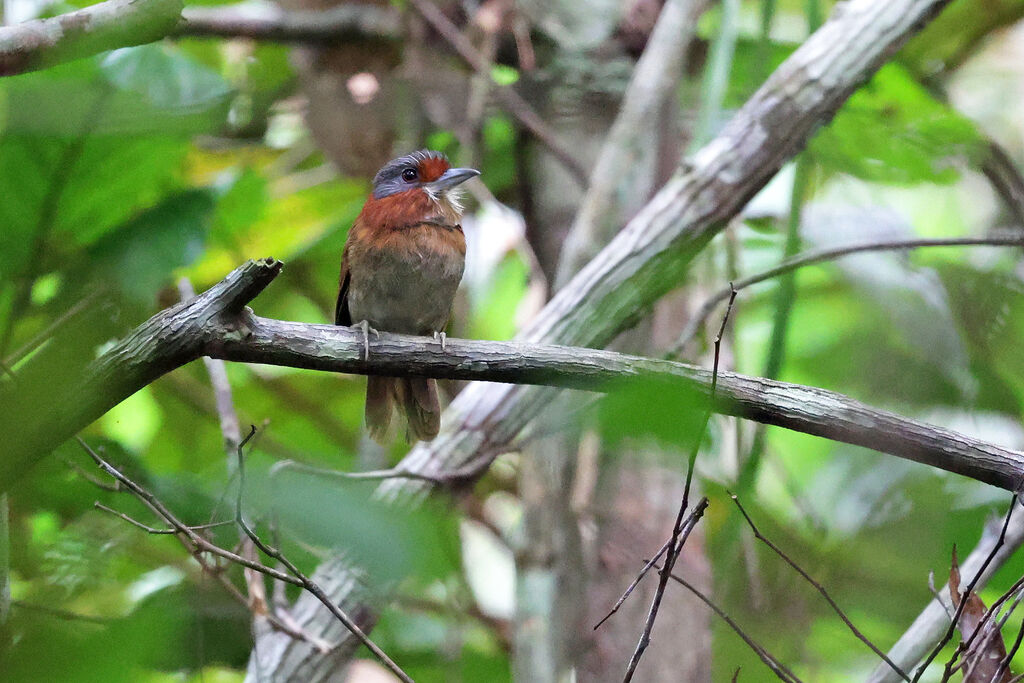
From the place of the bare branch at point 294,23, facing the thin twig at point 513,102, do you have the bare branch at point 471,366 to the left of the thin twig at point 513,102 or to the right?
right

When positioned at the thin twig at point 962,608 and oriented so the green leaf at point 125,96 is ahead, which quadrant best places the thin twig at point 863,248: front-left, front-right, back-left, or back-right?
front-right

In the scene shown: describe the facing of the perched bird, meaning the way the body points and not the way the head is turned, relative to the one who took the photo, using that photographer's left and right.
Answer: facing the viewer and to the right of the viewer

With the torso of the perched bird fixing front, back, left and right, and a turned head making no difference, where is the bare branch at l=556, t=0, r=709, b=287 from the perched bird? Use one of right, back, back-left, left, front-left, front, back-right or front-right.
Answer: left

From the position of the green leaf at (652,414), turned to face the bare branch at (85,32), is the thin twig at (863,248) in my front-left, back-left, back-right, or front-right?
front-right

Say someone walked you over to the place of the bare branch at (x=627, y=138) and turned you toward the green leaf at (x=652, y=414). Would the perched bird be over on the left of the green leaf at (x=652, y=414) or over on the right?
right

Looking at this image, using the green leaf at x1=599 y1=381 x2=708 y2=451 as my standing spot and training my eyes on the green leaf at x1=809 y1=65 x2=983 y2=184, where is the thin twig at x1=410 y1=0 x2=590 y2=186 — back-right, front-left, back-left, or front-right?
front-left

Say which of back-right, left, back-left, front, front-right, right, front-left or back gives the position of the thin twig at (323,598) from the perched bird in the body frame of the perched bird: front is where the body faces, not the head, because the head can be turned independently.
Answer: front-right

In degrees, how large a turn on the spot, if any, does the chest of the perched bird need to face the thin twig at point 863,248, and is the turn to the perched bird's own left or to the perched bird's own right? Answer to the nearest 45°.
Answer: approximately 45° to the perched bird's own left

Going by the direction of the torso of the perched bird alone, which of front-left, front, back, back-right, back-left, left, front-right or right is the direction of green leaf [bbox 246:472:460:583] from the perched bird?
front-right

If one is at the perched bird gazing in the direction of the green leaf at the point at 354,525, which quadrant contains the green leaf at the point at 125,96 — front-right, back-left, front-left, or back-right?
back-right

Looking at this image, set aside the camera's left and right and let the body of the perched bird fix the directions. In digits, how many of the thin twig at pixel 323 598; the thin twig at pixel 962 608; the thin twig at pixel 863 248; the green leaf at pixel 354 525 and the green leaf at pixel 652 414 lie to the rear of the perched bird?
1

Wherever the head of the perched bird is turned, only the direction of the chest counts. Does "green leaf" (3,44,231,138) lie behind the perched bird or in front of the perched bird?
behind
